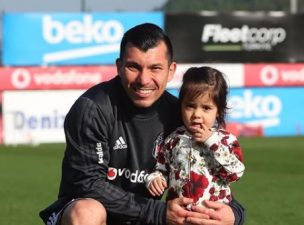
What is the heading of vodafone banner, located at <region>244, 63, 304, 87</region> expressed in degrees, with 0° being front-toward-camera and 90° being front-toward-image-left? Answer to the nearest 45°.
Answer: approximately 0°

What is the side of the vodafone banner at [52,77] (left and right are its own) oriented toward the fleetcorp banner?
left

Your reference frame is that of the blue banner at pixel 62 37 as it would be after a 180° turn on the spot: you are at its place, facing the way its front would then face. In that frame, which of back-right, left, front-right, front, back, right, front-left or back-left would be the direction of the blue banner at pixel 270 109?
right

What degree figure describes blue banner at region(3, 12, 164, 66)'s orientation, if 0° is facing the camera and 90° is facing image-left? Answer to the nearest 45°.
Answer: approximately 0°

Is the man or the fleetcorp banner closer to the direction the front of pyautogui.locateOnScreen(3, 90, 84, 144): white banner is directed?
the man

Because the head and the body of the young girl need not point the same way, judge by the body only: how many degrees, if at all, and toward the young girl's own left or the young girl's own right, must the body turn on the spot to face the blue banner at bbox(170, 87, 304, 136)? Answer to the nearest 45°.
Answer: approximately 180°
